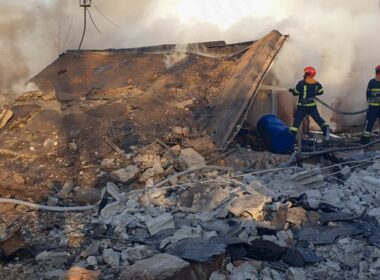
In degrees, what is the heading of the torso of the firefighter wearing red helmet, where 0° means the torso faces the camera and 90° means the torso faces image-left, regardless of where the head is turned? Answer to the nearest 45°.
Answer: approximately 135°

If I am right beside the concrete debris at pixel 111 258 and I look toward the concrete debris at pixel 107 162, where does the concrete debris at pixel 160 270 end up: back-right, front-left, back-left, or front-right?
back-right

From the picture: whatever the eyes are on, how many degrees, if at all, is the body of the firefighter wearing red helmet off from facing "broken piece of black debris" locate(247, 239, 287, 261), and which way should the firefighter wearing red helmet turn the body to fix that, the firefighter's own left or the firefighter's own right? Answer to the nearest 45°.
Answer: approximately 135° to the firefighter's own left

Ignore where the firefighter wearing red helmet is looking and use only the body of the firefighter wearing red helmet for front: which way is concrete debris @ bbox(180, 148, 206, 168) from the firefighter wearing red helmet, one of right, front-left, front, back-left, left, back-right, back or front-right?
left

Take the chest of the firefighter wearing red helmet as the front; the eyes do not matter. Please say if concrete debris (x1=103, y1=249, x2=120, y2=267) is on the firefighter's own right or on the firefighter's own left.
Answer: on the firefighter's own left

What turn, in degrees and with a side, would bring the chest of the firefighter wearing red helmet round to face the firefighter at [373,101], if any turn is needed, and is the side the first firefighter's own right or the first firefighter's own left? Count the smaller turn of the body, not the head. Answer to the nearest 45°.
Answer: approximately 135° to the first firefighter's own right

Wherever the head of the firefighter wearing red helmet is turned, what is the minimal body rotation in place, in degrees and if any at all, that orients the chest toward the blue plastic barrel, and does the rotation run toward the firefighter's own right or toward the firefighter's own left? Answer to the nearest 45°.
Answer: approximately 90° to the firefighter's own left

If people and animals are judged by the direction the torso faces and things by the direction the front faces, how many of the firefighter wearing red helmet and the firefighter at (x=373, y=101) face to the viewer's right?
0

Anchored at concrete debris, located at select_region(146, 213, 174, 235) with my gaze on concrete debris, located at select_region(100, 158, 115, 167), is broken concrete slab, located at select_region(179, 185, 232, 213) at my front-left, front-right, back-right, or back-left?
front-right
